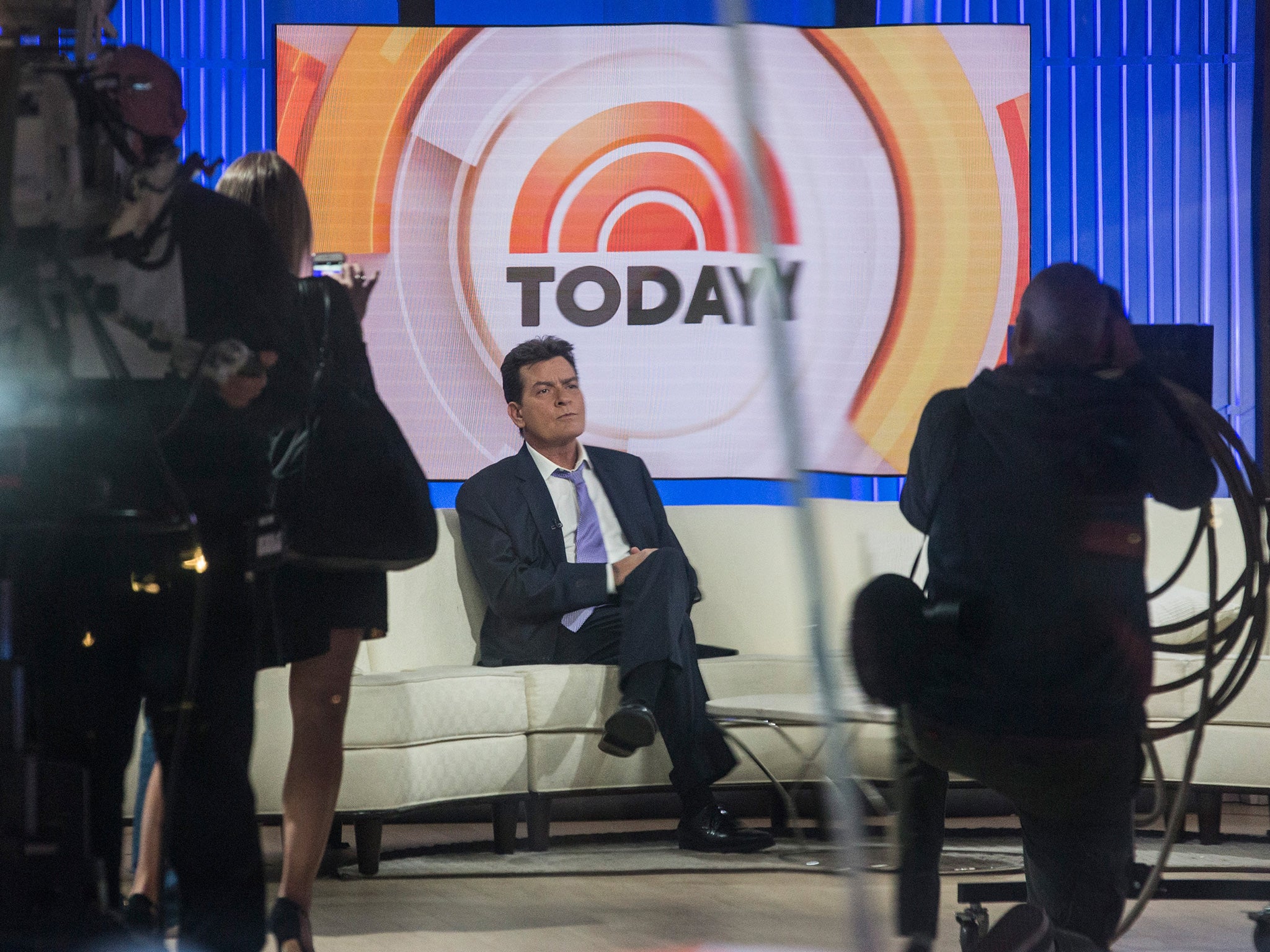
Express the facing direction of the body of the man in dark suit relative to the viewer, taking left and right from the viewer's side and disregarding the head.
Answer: facing the viewer and to the right of the viewer

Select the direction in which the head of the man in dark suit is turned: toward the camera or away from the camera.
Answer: toward the camera

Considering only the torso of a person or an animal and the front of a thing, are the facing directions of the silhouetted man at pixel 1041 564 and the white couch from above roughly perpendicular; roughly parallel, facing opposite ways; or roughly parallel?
roughly parallel, facing opposite ways

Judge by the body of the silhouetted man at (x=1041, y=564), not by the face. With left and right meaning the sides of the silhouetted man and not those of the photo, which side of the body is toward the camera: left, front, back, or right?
back

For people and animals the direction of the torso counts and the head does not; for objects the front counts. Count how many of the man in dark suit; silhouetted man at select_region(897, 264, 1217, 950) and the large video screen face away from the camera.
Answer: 1

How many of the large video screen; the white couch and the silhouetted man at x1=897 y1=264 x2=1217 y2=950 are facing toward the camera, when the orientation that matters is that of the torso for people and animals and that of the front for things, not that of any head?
2

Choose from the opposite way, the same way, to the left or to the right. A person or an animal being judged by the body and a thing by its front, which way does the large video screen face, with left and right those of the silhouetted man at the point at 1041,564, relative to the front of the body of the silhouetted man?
the opposite way

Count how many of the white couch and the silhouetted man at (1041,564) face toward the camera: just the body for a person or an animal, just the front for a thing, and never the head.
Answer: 1

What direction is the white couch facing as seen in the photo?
toward the camera

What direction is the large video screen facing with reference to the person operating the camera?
facing the viewer
